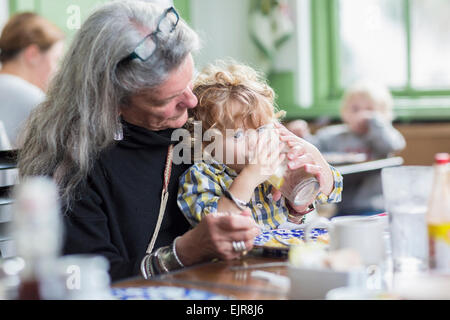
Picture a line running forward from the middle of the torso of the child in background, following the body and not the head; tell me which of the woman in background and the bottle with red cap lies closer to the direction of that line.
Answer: the bottle with red cap

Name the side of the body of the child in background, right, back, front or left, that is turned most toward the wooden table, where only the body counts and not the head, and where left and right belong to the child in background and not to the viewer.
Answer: front

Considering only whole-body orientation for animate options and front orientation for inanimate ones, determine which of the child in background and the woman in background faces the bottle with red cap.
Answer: the child in background

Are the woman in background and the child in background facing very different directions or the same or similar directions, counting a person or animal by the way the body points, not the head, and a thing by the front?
very different directions

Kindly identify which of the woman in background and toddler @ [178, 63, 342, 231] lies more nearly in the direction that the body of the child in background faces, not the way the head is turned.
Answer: the toddler

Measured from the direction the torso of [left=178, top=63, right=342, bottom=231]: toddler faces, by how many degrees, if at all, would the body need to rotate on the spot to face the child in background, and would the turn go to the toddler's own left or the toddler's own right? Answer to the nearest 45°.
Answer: approximately 135° to the toddler's own left

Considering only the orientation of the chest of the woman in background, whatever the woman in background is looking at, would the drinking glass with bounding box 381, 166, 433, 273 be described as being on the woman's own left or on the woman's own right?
on the woman's own right

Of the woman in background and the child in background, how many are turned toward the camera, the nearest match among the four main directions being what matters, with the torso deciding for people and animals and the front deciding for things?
1

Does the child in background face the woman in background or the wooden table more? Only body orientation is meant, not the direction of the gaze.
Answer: the wooden table

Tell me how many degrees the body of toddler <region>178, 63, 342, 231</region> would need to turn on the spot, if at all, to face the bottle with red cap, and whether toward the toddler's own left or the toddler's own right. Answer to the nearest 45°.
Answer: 0° — they already face it

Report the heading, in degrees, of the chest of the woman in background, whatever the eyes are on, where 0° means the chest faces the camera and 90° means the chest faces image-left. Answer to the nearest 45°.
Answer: approximately 225°
